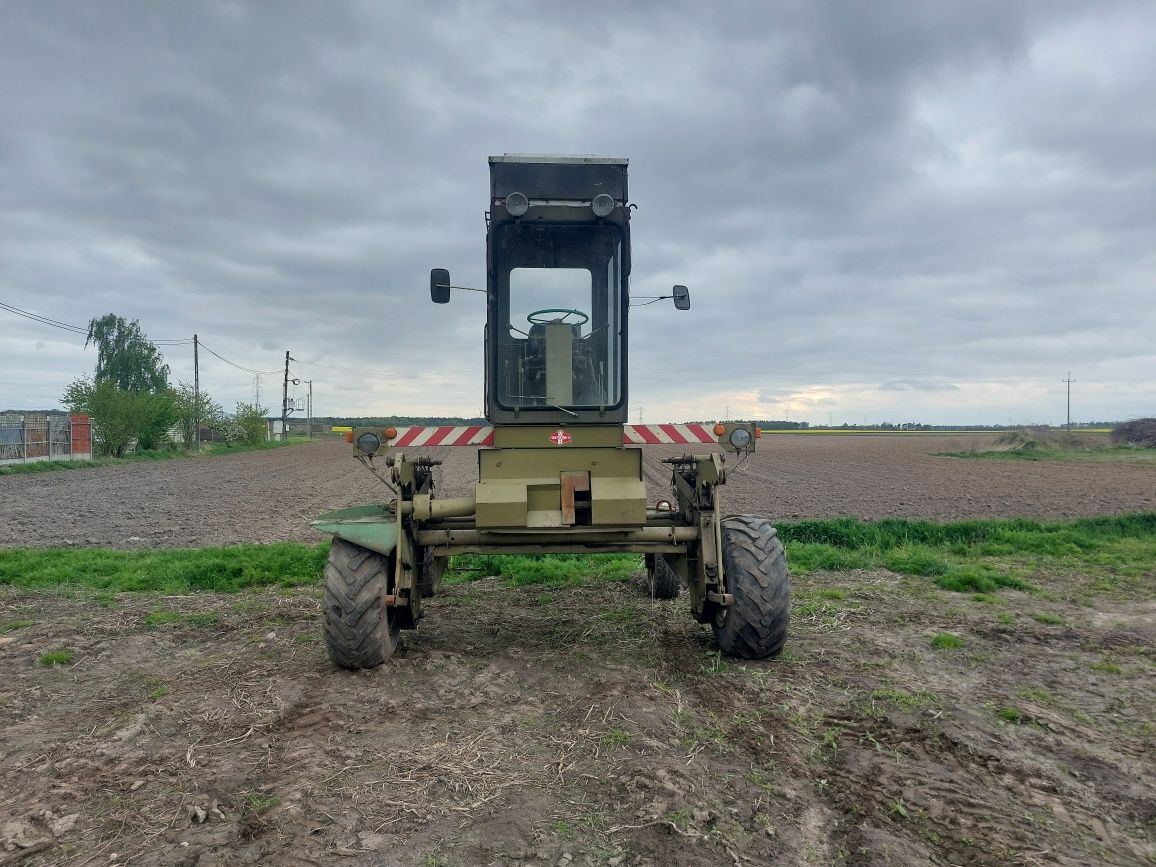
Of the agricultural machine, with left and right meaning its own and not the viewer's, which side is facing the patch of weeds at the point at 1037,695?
left

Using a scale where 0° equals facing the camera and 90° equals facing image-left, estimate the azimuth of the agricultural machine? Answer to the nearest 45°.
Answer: approximately 0°

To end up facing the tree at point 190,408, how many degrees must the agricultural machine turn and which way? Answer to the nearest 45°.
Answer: approximately 135° to its right

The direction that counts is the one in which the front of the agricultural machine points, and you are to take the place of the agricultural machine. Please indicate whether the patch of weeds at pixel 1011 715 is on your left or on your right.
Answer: on your left

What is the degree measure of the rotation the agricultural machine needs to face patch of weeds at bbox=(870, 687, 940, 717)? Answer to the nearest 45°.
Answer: approximately 45° to its left

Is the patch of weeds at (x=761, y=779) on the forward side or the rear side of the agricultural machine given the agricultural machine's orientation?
on the forward side

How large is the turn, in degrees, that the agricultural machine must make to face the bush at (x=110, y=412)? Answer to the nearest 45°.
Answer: approximately 135° to its right

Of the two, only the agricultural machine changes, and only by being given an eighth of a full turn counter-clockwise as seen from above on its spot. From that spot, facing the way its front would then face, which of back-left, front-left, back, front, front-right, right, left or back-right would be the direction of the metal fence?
back
